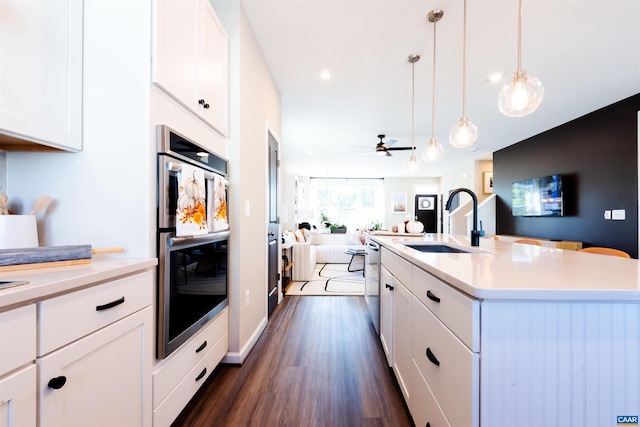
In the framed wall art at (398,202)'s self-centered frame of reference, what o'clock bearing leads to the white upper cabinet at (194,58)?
The white upper cabinet is roughly at 12 o'clock from the framed wall art.

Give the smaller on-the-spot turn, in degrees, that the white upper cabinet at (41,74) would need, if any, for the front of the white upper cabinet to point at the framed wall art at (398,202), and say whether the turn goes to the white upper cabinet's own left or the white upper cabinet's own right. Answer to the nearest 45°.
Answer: approximately 45° to the white upper cabinet's own left

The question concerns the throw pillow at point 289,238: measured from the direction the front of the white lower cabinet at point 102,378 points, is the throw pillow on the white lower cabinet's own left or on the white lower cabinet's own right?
on the white lower cabinet's own left

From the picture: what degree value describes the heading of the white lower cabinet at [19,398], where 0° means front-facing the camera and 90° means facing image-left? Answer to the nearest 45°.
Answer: approximately 315°

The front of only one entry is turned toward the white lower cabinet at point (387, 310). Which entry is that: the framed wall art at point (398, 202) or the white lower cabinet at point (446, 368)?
the framed wall art

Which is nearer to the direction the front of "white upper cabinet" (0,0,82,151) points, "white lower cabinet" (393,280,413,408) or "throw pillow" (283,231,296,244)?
the white lower cabinet

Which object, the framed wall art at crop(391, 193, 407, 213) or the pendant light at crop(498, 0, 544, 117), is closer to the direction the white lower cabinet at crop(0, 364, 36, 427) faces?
the pendant light

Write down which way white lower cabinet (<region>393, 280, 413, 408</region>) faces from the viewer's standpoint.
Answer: facing to the left of the viewer

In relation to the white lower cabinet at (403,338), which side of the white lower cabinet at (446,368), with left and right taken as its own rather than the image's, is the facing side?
right

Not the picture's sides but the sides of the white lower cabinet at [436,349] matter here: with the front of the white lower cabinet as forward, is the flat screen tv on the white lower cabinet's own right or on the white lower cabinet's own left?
on the white lower cabinet's own right

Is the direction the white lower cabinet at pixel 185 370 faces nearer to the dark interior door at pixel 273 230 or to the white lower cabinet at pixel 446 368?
the white lower cabinet

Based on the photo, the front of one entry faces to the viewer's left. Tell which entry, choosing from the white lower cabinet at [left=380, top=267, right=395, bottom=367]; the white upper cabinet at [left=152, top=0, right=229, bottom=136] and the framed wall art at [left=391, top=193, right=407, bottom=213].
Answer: the white lower cabinet
